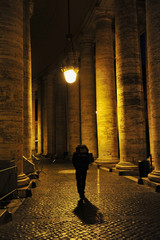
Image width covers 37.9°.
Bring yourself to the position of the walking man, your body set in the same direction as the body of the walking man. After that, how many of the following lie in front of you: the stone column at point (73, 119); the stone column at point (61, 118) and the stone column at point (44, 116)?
3

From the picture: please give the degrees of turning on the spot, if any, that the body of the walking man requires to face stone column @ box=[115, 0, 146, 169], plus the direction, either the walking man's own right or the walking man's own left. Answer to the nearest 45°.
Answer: approximately 45° to the walking man's own right

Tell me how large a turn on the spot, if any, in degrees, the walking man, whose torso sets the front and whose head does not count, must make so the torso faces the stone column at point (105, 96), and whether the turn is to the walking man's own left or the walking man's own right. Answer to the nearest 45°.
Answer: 0° — they already face it

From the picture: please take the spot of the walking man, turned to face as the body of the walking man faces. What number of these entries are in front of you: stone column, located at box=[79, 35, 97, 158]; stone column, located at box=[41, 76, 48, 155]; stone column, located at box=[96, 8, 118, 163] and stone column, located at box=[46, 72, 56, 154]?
4

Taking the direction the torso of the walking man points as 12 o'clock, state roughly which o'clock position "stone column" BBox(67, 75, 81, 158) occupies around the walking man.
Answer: The stone column is roughly at 12 o'clock from the walking man.

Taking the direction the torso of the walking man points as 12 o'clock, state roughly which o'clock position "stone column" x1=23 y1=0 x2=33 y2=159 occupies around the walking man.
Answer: The stone column is roughly at 11 o'clock from the walking man.

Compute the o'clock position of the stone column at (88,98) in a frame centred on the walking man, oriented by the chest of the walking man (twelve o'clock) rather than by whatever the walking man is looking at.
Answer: The stone column is roughly at 12 o'clock from the walking man.

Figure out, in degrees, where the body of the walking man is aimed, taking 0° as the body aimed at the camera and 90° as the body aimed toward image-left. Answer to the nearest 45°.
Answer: approximately 180°

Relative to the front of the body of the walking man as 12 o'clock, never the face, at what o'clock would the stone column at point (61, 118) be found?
The stone column is roughly at 12 o'clock from the walking man.

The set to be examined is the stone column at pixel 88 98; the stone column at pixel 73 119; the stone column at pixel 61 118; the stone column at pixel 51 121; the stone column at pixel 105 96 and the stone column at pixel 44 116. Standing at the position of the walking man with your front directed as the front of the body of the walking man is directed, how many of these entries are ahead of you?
6
